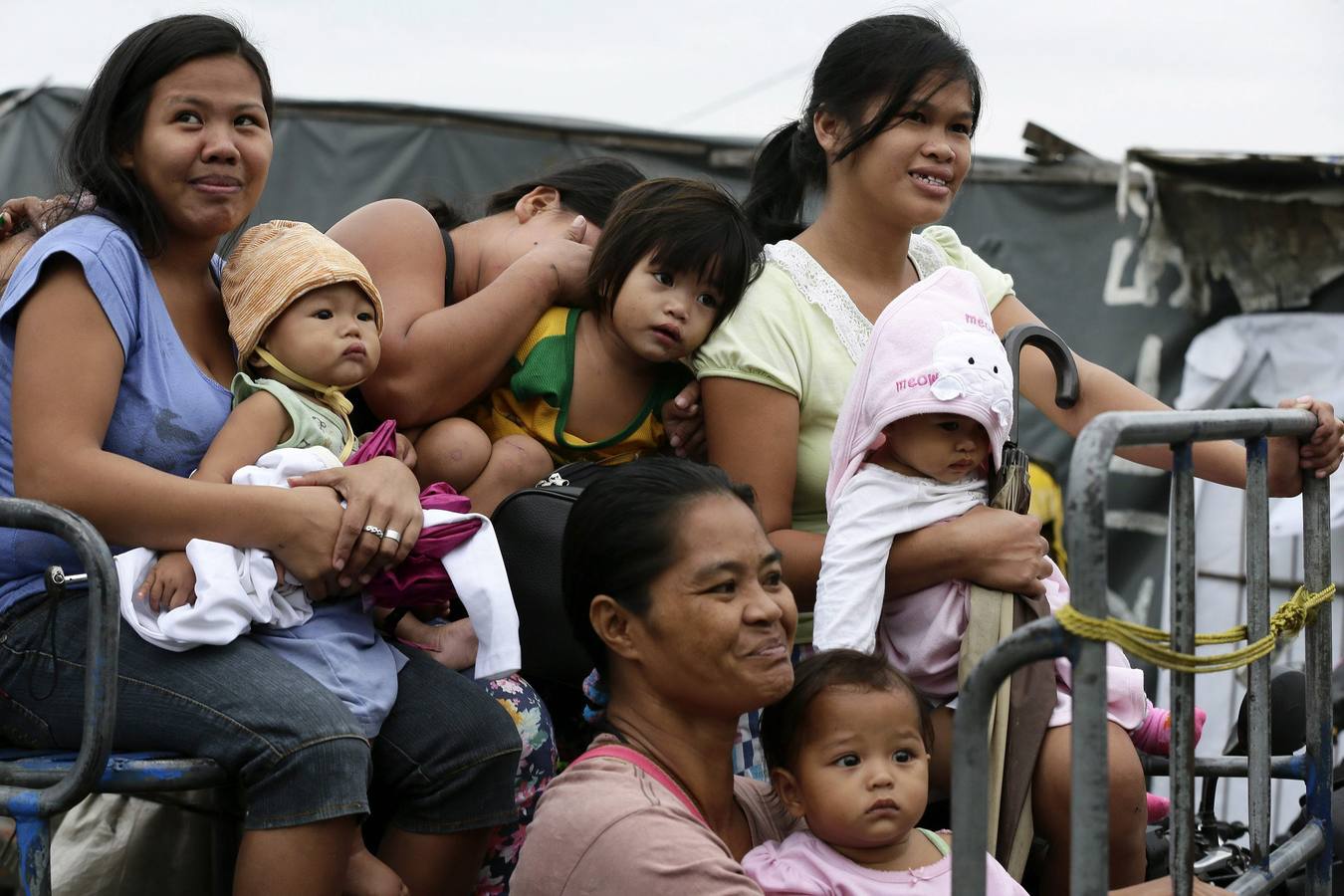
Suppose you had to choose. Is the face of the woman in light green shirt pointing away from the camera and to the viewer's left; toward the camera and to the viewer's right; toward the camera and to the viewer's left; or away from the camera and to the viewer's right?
toward the camera and to the viewer's right

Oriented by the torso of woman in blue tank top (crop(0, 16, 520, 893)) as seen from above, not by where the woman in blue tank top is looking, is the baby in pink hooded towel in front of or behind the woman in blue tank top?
in front

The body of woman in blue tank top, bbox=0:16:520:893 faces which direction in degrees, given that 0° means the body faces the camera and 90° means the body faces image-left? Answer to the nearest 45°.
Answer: approximately 315°

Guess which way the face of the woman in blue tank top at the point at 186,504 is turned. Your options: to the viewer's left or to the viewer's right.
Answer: to the viewer's right

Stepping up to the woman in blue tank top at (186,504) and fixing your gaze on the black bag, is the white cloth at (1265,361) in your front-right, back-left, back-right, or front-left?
front-left

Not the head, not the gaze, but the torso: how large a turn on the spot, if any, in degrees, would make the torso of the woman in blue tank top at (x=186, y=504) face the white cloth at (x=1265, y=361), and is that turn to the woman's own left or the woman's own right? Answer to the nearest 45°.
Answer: approximately 90° to the woman's own left

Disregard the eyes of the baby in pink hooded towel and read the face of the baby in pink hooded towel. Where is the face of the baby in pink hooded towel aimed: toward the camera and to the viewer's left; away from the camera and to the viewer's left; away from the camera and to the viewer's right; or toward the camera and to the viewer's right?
toward the camera and to the viewer's right

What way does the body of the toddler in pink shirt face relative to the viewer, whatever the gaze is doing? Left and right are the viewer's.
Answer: facing the viewer and to the right of the viewer

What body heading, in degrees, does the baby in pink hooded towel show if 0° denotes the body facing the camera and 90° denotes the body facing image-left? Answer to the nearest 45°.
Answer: approximately 315°

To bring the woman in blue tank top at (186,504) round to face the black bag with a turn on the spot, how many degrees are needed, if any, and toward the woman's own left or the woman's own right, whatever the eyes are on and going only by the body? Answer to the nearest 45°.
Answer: approximately 45° to the woman's own left
